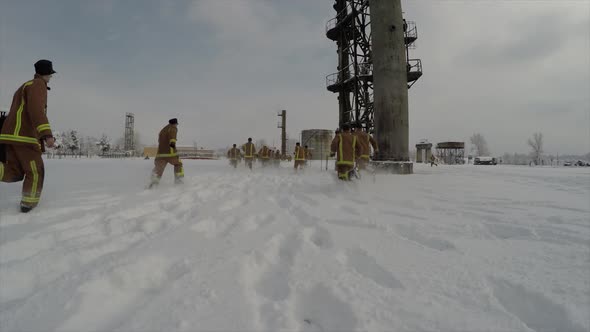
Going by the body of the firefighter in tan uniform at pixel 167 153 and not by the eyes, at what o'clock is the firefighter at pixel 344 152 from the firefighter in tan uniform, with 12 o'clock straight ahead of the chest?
The firefighter is roughly at 2 o'clock from the firefighter in tan uniform.

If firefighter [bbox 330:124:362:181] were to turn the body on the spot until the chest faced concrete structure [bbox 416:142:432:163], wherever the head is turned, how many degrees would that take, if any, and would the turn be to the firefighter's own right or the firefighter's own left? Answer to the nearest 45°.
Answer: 0° — they already face it

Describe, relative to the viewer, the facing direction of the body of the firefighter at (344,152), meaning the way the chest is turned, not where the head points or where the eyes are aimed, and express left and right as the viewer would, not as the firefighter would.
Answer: facing away from the viewer

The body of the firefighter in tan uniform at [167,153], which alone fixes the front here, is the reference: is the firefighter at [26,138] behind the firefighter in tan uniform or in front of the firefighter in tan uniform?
behind

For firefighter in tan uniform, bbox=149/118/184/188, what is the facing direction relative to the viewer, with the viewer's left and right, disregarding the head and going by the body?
facing away from the viewer and to the right of the viewer

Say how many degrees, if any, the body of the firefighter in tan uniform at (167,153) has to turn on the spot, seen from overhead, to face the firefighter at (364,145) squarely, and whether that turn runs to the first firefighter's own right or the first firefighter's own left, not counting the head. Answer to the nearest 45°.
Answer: approximately 45° to the first firefighter's own right

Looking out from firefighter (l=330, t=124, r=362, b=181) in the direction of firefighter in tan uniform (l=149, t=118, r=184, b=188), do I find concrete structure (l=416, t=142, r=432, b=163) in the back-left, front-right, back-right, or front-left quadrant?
back-right

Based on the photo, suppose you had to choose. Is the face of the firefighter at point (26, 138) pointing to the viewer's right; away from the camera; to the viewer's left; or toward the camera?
to the viewer's right

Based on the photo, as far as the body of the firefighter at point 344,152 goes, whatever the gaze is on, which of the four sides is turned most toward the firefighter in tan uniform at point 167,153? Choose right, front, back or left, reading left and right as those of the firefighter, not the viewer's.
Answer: left
